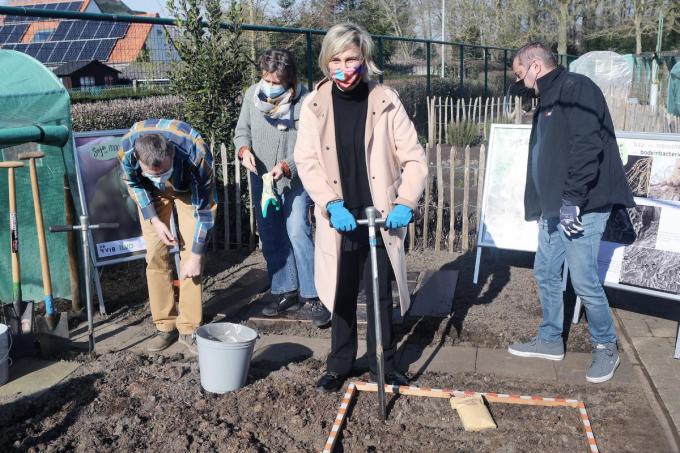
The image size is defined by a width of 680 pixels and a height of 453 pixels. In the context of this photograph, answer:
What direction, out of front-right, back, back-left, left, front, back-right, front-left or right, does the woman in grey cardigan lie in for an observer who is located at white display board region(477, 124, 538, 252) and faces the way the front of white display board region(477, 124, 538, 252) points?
front-right

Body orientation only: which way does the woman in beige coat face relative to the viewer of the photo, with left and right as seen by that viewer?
facing the viewer

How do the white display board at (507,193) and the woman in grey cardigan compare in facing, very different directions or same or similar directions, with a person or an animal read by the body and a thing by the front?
same or similar directions

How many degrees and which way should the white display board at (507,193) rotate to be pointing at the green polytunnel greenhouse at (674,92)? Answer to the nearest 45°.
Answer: approximately 180°

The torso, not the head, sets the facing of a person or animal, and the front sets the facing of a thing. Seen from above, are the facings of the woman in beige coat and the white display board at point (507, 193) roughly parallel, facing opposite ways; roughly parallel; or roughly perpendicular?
roughly parallel

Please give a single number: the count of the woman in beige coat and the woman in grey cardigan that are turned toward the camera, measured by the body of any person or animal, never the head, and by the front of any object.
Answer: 2

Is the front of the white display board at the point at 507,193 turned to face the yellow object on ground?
yes

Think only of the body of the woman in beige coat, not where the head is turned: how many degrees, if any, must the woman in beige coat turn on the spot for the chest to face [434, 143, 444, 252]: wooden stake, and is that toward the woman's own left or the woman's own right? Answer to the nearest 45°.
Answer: approximately 180°

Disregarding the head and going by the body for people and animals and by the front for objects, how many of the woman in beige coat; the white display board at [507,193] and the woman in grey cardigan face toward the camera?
3

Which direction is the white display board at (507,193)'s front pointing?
toward the camera

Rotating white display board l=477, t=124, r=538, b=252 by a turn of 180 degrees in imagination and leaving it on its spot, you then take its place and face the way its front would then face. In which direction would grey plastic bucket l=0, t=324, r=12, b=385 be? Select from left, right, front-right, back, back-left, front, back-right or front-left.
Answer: back-left

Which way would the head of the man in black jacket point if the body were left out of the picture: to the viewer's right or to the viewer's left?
to the viewer's left

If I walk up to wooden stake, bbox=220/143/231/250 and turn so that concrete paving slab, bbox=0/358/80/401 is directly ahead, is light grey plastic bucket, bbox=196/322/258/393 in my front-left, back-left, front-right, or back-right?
front-left

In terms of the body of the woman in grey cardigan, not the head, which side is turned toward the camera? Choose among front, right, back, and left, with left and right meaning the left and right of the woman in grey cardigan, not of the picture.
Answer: front

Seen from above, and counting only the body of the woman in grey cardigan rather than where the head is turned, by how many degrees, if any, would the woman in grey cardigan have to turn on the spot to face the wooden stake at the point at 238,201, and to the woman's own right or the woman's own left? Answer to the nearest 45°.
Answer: approximately 180°

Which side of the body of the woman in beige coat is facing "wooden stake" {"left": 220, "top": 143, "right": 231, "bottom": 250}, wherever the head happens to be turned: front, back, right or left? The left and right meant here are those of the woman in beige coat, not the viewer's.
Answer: back

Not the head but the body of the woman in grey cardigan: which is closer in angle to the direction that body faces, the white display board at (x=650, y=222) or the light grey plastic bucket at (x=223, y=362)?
the light grey plastic bucket
